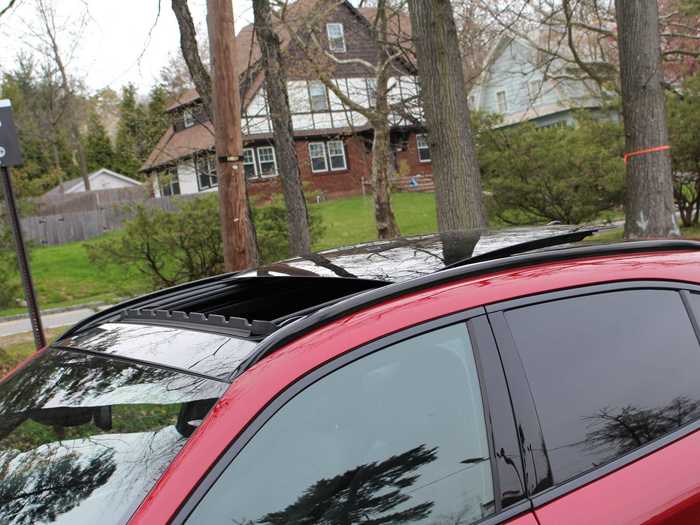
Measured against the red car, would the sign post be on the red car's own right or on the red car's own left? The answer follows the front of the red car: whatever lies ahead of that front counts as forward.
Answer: on the red car's own right

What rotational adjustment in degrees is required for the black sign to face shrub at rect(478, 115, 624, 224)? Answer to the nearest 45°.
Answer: approximately 135° to its left

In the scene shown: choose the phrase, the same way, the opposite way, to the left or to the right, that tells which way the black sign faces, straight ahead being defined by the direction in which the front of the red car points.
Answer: to the left

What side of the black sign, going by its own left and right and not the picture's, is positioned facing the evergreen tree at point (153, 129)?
back

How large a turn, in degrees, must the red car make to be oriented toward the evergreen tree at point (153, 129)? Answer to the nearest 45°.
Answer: approximately 135° to its right

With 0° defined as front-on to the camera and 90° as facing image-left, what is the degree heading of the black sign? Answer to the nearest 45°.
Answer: approximately 0°

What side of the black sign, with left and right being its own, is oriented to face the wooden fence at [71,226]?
back

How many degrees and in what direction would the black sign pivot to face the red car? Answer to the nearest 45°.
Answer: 0° — it already faces it

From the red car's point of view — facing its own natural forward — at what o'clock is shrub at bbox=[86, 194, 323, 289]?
The shrub is roughly at 4 o'clock from the red car.

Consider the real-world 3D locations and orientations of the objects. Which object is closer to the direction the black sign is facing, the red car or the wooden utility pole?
the red car

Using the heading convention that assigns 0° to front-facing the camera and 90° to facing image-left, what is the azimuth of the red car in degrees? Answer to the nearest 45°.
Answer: approximately 45°
